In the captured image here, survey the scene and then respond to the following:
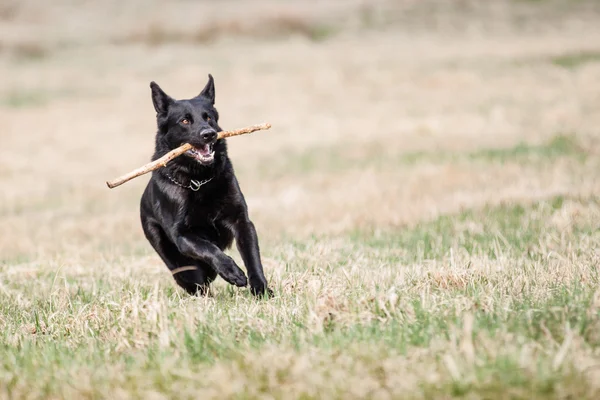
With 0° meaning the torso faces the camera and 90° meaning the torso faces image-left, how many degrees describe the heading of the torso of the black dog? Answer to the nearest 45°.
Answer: approximately 315°
